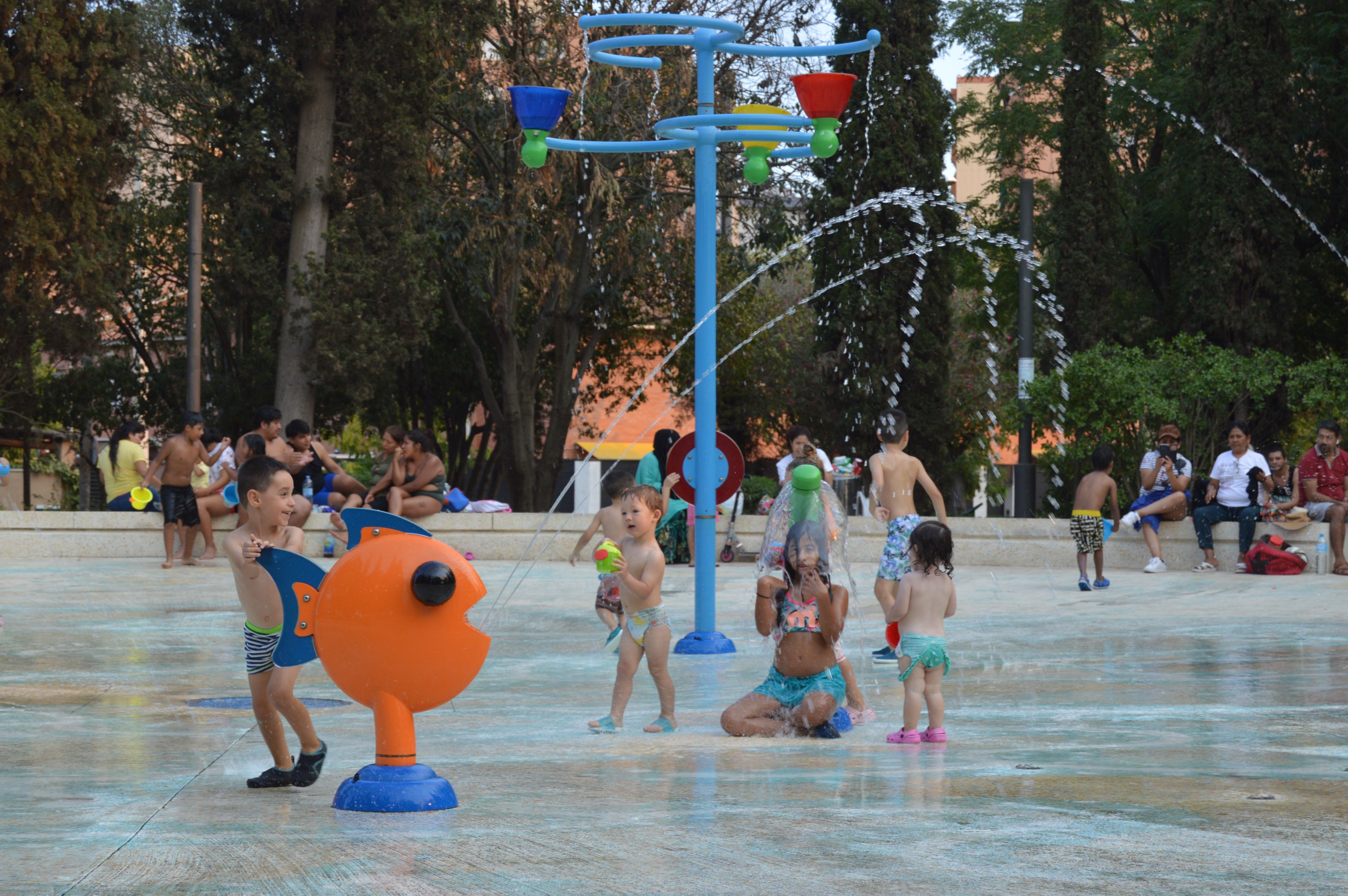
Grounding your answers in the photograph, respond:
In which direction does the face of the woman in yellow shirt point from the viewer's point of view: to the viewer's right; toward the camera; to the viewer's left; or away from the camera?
to the viewer's right

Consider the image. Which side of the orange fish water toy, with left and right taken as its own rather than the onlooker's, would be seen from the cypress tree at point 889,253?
left

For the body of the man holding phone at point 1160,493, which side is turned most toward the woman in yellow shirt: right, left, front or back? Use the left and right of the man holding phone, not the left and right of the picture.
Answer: right

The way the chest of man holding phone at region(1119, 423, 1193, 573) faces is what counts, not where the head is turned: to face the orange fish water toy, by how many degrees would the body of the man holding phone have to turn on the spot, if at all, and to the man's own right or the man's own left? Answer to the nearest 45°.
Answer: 0° — they already face it

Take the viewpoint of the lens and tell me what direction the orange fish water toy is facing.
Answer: facing to the right of the viewer
